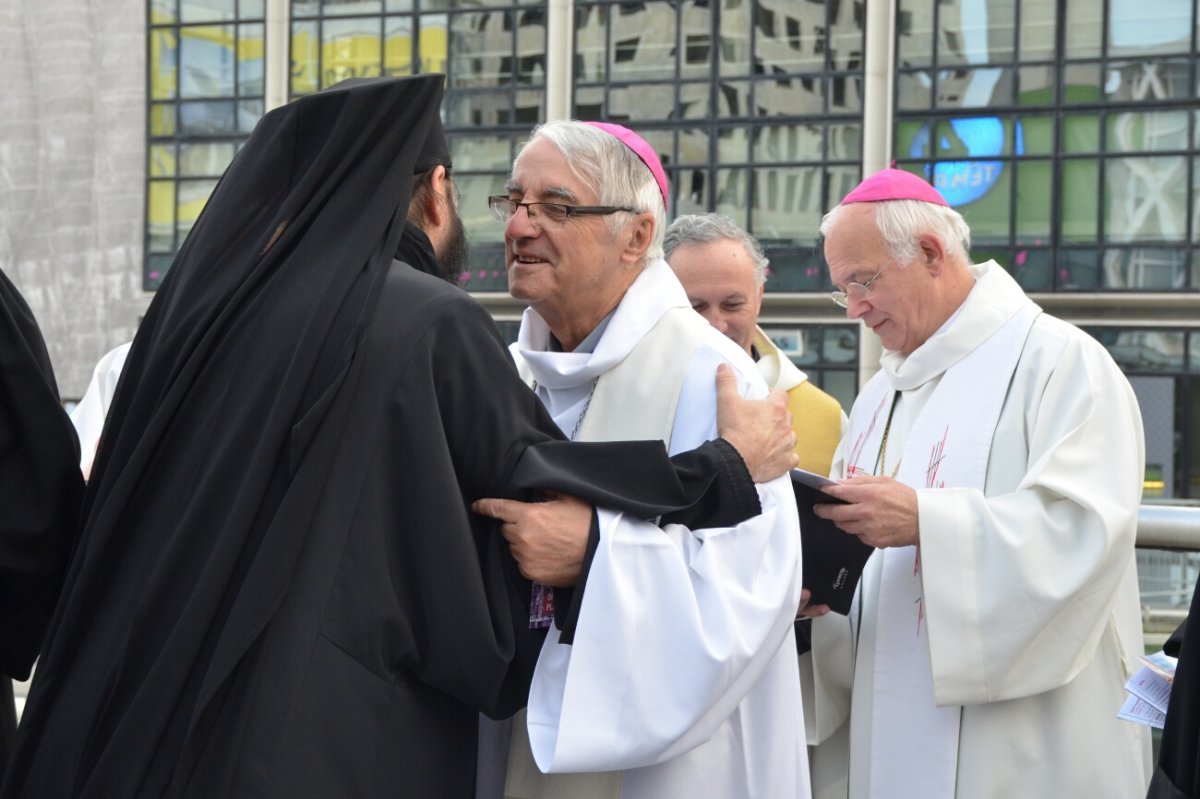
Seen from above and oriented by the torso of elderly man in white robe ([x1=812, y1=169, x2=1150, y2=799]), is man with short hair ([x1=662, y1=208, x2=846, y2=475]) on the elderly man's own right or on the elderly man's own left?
on the elderly man's own right

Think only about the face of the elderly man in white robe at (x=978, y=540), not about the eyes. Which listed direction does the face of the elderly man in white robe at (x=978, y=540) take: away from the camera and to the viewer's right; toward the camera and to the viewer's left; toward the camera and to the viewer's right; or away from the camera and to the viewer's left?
toward the camera and to the viewer's left

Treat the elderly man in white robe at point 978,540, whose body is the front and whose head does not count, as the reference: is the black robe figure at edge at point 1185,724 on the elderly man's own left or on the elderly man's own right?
on the elderly man's own left

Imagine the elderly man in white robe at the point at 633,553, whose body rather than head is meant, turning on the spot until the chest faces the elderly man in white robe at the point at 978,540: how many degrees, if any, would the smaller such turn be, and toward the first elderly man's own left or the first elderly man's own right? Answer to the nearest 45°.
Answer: approximately 180°

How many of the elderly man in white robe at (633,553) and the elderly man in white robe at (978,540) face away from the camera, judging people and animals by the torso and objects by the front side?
0

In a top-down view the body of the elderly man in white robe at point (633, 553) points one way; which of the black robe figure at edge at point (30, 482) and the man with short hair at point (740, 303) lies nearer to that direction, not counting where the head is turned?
the black robe figure at edge

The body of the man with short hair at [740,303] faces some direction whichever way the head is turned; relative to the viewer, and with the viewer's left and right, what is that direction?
facing the viewer and to the left of the viewer

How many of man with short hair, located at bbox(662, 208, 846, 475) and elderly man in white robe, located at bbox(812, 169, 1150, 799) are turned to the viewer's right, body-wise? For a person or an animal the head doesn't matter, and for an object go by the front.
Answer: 0

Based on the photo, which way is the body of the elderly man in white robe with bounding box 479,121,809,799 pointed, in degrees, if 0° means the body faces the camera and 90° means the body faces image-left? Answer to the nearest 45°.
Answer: approximately 45°

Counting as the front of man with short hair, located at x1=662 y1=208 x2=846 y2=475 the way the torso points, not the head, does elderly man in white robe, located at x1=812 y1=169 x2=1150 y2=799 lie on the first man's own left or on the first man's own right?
on the first man's own left
